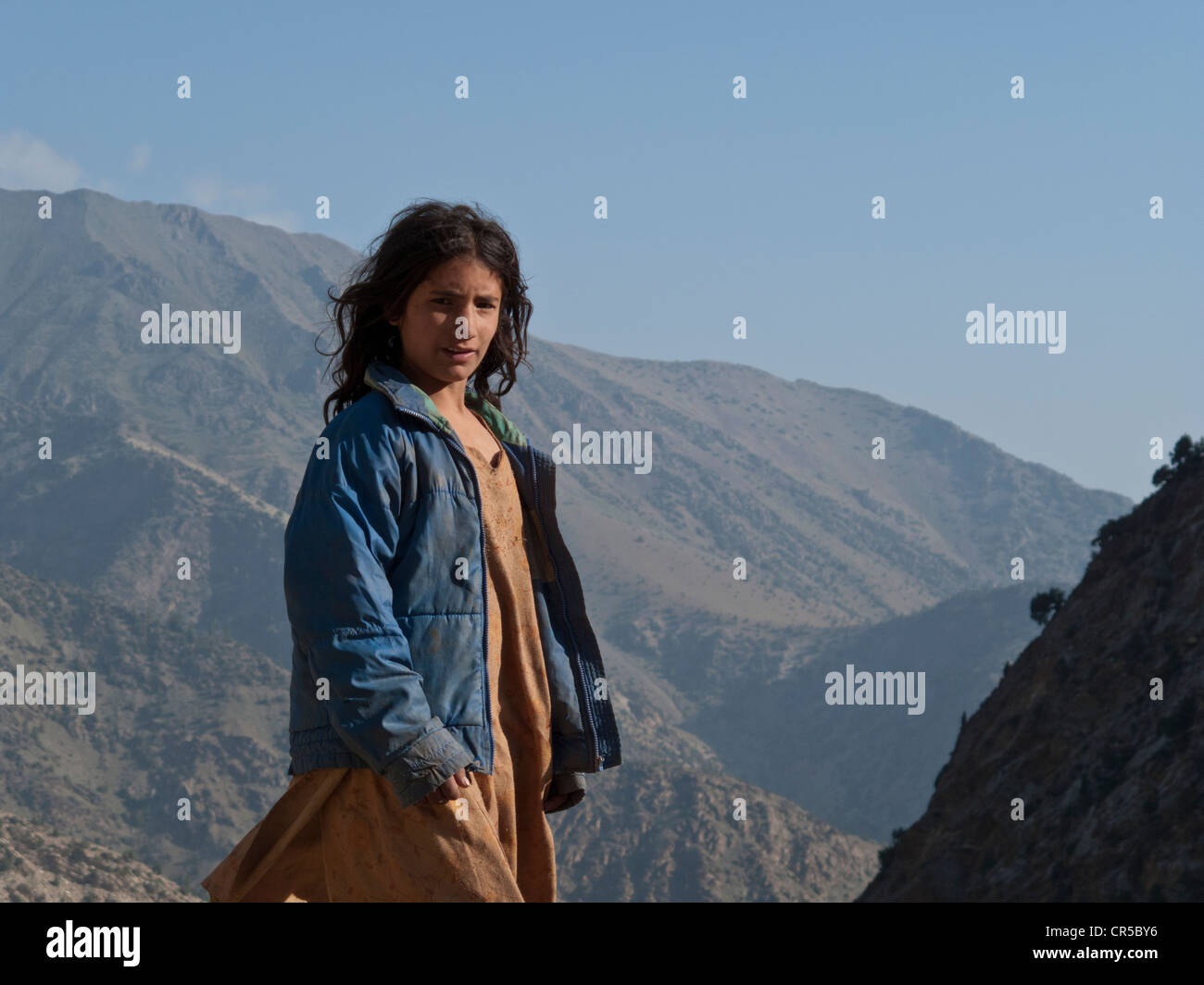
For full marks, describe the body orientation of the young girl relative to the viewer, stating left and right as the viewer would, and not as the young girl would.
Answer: facing the viewer and to the right of the viewer
